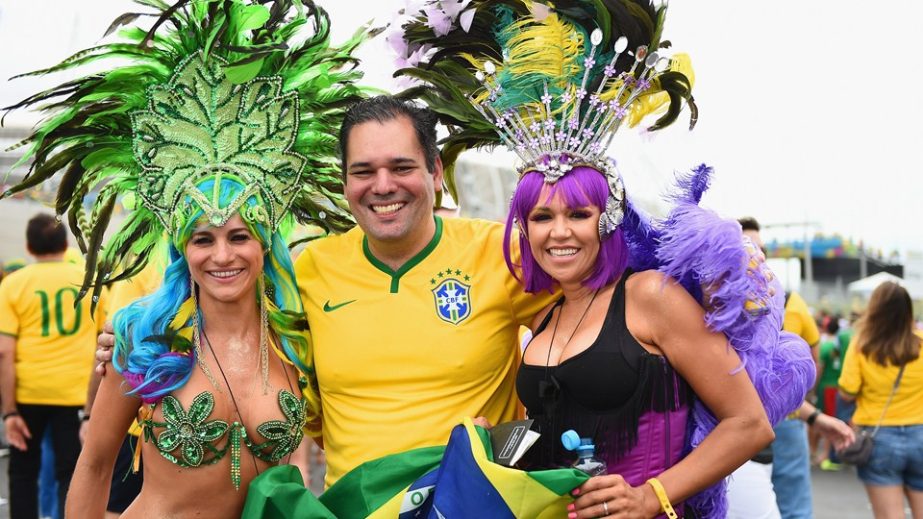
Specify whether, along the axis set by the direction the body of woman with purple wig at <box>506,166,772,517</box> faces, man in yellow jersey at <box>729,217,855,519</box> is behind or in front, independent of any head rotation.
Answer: behind

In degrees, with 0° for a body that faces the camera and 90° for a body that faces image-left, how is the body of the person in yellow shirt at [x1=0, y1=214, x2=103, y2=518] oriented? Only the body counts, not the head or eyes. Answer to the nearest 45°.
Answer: approximately 180°

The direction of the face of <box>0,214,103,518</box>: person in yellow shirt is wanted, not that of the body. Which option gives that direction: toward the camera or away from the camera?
away from the camera

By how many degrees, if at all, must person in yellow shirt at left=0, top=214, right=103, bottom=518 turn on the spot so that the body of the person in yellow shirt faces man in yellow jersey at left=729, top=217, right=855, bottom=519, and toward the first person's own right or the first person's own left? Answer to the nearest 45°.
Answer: approximately 135° to the first person's own right

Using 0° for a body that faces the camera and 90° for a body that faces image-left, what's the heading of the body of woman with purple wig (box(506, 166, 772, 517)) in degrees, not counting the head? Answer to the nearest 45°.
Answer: approximately 45°

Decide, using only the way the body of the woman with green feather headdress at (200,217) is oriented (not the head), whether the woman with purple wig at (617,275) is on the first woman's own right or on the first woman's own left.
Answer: on the first woman's own left

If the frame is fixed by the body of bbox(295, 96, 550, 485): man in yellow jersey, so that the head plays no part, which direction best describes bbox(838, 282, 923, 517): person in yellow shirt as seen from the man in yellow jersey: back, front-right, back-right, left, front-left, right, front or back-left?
back-left

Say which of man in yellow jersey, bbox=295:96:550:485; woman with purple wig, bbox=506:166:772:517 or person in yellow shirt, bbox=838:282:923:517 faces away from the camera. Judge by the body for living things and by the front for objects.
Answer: the person in yellow shirt

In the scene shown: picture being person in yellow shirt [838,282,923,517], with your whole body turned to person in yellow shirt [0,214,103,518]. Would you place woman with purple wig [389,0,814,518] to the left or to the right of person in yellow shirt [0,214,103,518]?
left

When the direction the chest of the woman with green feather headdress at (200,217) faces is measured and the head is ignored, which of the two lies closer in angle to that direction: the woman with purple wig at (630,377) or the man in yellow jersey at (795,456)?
the woman with purple wig
